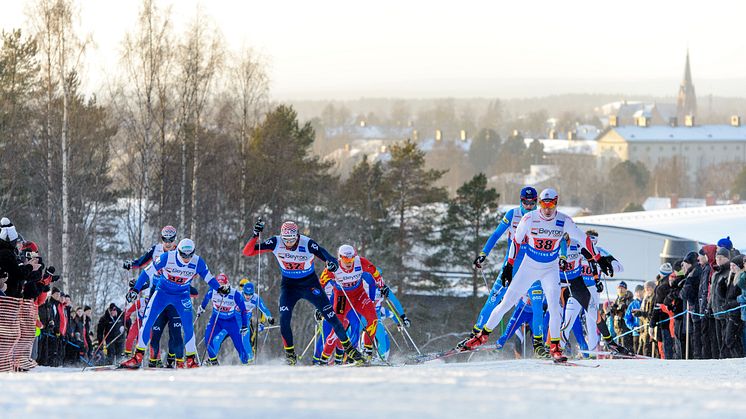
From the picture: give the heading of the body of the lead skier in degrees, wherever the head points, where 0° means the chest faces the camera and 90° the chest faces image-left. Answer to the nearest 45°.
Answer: approximately 0°

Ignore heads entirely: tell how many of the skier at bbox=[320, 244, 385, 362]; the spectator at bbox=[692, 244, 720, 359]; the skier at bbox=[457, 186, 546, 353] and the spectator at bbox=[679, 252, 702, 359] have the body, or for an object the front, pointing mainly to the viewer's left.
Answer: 2

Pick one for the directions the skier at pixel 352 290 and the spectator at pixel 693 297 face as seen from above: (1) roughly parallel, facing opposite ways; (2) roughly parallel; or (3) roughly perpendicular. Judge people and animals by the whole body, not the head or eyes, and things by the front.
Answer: roughly perpendicular

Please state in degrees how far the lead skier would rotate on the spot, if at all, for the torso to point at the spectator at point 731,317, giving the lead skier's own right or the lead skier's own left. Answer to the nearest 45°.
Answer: approximately 135° to the lead skier's own left

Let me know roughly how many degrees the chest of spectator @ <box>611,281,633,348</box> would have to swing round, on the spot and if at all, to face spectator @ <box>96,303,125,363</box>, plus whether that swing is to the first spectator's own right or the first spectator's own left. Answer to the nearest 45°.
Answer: approximately 45° to the first spectator's own right

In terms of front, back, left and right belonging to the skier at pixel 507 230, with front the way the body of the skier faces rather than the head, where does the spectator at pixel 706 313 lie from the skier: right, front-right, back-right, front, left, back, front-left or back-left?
back-left

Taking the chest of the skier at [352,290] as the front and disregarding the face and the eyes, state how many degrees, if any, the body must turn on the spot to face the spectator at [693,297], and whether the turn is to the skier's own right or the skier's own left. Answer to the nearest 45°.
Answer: approximately 90° to the skier's own left

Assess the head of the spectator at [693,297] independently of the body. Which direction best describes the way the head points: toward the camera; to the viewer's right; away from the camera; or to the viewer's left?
to the viewer's left

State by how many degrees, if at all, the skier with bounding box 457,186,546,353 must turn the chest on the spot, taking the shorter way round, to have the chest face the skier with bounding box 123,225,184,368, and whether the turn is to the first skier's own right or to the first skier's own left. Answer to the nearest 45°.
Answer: approximately 90° to the first skier's own right

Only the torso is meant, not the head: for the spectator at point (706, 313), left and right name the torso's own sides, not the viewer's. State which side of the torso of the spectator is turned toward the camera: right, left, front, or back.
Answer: left

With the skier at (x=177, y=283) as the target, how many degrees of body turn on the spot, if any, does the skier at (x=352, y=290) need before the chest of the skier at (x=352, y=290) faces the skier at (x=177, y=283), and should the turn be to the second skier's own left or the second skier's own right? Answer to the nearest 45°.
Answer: approximately 45° to the second skier's own right
